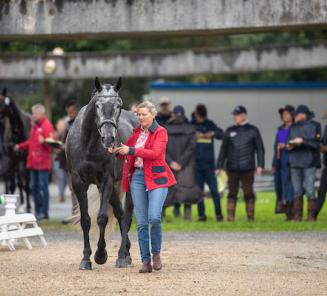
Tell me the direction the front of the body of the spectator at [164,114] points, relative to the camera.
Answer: toward the camera

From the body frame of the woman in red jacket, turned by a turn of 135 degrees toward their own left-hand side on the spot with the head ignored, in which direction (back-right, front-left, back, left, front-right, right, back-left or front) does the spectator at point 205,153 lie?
left

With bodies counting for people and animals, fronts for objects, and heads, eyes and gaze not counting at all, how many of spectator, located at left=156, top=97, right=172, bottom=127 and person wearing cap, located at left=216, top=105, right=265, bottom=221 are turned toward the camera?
2

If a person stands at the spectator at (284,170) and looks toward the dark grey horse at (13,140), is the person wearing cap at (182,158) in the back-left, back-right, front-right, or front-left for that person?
front-left

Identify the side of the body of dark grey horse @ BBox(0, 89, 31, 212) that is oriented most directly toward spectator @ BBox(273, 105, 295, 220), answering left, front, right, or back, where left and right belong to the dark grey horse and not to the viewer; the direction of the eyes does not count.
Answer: left

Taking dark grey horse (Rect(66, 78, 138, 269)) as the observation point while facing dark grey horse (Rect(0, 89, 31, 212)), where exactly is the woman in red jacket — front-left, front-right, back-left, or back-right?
back-right

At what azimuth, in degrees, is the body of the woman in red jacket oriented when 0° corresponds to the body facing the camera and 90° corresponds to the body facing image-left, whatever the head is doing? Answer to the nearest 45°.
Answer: approximately 45°

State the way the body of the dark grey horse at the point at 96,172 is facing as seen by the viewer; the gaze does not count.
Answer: toward the camera

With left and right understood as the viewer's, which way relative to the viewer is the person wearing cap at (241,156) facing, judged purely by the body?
facing the viewer

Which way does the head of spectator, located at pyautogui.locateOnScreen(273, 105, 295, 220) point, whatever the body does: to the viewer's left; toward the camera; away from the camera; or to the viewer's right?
toward the camera

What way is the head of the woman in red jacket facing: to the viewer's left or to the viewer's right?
to the viewer's left

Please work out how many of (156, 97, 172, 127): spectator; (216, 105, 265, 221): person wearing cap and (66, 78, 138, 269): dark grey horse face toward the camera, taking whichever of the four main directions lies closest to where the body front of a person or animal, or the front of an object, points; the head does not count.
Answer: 3

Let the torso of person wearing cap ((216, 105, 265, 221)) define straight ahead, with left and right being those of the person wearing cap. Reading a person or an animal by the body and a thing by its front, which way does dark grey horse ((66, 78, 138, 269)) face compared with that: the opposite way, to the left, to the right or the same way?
the same way

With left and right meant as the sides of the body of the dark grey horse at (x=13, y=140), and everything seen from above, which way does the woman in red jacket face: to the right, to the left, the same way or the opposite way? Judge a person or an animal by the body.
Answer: the same way

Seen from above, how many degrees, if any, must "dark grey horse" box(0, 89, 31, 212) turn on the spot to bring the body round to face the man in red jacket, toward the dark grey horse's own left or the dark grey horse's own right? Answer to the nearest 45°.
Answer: approximately 90° to the dark grey horse's own left

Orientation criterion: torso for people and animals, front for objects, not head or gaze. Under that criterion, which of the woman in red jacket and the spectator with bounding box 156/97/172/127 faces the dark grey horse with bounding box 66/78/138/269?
the spectator
